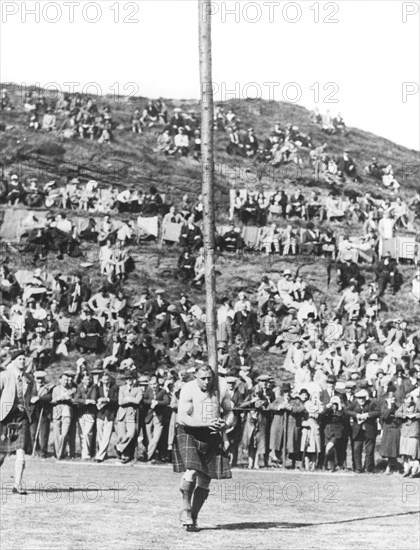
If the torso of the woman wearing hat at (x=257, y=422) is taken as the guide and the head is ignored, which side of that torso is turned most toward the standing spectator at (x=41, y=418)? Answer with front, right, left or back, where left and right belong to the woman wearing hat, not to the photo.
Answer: right

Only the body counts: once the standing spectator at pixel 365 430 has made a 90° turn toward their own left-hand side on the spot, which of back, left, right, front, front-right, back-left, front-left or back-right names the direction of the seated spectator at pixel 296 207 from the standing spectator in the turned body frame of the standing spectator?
left

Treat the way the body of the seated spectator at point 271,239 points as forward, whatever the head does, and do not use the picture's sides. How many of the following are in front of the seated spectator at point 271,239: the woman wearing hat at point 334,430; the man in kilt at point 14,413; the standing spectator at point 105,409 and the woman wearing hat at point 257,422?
4

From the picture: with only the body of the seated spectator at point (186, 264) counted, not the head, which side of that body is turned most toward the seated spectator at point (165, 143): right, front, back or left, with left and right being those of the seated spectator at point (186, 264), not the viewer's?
back

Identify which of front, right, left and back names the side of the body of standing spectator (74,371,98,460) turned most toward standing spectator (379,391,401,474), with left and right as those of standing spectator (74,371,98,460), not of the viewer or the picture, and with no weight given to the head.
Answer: left

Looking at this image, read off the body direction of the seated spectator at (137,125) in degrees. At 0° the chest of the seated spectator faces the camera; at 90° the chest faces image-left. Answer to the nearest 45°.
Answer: approximately 0°

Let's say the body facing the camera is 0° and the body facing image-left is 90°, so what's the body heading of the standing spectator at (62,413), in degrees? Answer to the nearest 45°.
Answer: approximately 0°

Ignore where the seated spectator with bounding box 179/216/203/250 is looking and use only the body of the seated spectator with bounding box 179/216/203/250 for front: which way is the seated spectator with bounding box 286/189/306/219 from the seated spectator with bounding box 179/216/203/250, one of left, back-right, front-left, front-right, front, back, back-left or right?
back-left

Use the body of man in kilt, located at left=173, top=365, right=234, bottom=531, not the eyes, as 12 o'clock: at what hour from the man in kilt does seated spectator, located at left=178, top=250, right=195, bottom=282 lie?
The seated spectator is roughly at 6 o'clock from the man in kilt.

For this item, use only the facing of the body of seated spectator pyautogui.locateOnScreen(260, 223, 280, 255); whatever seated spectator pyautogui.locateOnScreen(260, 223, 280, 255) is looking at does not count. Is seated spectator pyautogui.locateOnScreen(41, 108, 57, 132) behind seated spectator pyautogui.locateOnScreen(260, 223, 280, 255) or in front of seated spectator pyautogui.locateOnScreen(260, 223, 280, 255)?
behind

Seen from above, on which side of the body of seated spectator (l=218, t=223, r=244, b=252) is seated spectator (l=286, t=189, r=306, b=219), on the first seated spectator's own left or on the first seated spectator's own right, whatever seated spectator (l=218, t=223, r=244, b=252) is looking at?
on the first seated spectator's own left
